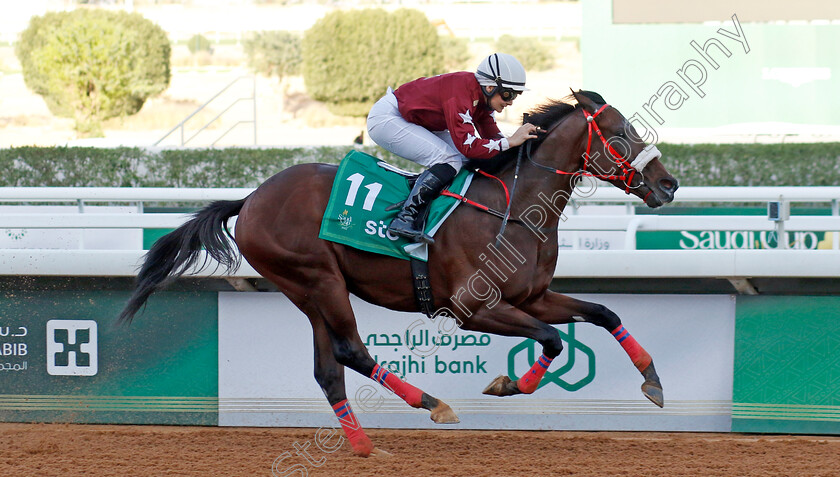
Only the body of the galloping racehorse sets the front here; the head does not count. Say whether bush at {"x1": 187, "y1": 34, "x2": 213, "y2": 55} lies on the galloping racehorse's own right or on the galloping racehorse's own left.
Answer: on the galloping racehorse's own left

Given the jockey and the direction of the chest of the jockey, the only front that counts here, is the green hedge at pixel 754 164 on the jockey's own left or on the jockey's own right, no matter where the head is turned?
on the jockey's own left

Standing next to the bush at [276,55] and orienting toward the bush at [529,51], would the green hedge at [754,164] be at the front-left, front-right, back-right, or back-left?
front-right

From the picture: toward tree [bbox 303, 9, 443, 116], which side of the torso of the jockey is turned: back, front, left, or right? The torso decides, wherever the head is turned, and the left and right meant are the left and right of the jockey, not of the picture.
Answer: left

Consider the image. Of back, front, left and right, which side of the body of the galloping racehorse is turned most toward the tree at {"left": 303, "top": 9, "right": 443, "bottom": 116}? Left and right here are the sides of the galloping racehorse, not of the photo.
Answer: left

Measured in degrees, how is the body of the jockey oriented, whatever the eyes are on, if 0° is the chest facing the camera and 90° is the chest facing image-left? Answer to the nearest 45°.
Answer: approximately 270°

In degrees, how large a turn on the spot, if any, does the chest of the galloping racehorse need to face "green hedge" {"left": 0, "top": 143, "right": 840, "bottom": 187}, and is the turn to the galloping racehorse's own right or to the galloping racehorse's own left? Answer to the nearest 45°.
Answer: approximately 90° to the galloping racehorse's own left

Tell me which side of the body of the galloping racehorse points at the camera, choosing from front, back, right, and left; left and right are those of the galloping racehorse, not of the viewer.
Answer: right

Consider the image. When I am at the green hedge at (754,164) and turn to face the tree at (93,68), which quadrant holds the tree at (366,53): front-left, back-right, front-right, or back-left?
front-right
